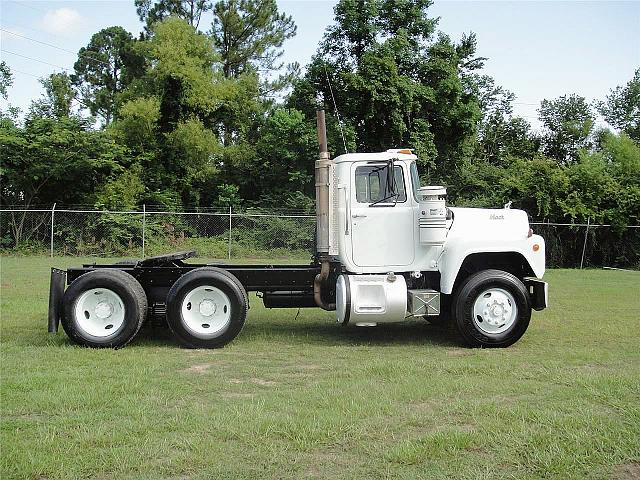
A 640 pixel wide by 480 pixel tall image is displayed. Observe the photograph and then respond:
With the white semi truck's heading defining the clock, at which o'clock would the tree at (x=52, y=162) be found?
The tree is roughly at 8 o'clock from the white semi truck.

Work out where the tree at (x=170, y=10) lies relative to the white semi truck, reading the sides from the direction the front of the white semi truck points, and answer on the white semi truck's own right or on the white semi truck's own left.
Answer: on the white semi truck's own left

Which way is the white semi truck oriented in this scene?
to the viewer's right

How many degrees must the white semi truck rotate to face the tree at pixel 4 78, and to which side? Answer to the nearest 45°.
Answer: approximately 135° to its left

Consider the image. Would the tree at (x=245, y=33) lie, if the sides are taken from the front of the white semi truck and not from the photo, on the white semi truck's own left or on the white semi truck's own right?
on the white semi truck's own left

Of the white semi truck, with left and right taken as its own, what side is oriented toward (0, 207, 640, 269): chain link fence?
left
